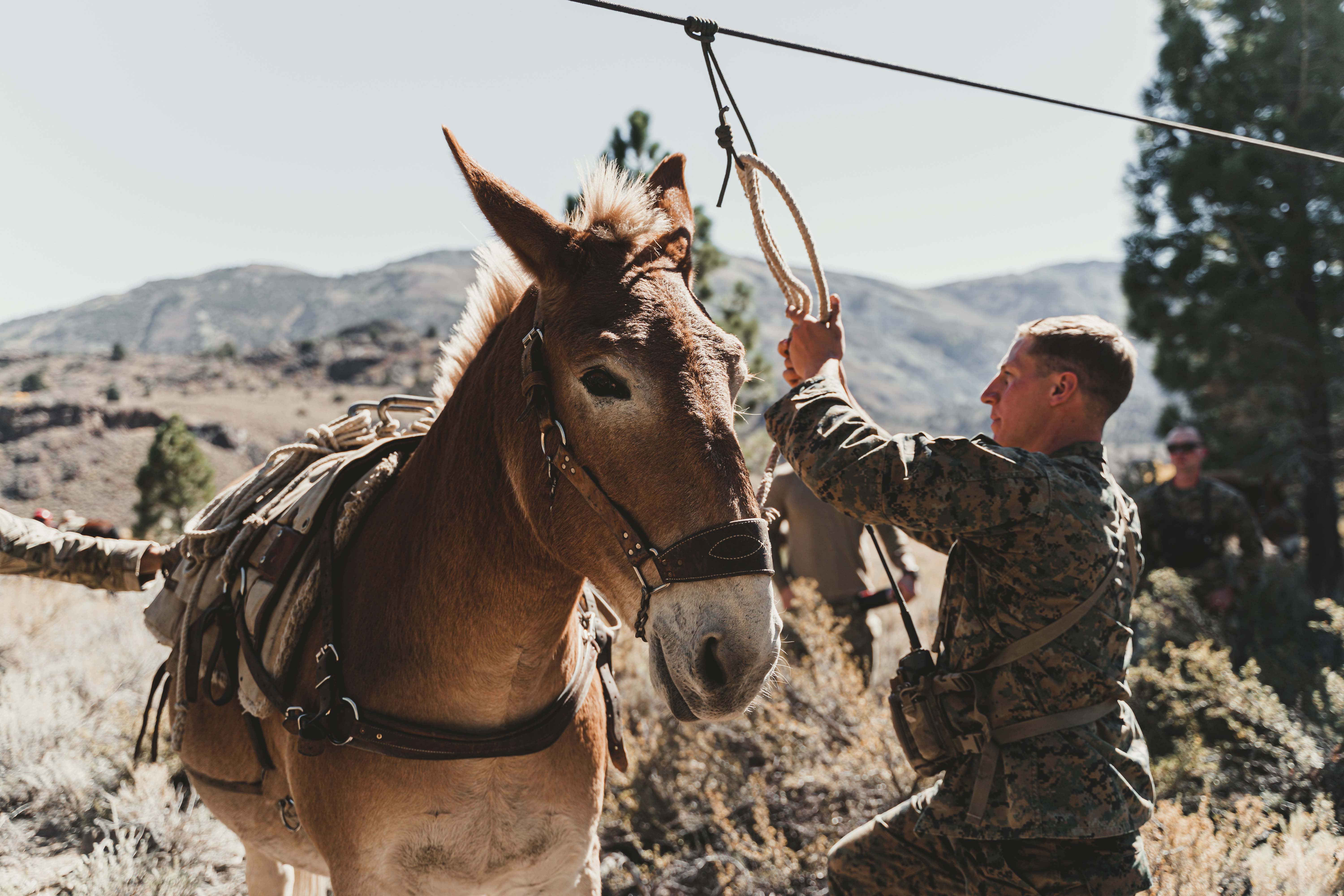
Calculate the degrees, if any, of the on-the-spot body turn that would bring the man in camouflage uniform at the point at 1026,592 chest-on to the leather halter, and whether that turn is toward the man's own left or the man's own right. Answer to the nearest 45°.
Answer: approximately 45° to the man's own left

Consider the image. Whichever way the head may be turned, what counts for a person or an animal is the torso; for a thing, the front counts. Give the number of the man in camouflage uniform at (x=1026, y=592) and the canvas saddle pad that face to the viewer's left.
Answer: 1

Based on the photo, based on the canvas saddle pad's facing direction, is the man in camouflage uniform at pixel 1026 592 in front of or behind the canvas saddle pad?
in front

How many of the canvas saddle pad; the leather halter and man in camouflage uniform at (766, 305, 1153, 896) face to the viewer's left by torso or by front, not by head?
1

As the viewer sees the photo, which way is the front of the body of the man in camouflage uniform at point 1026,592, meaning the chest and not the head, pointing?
to the viewer's left

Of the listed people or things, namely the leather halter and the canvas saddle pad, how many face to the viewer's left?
0

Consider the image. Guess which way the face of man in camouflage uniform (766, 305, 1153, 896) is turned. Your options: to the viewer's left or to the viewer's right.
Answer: to the viewer's left

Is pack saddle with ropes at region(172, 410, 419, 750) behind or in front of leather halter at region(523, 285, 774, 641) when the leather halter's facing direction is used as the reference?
behind

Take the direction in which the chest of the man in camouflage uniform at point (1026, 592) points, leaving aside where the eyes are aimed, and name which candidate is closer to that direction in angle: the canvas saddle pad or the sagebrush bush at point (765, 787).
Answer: the canvas saddle pad

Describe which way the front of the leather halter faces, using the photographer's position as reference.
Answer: facing the viewer and to the right of the viewer

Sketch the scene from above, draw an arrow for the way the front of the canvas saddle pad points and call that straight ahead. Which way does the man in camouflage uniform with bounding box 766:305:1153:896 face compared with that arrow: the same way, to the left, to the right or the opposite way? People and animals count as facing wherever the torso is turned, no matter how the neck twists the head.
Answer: the opposite way
